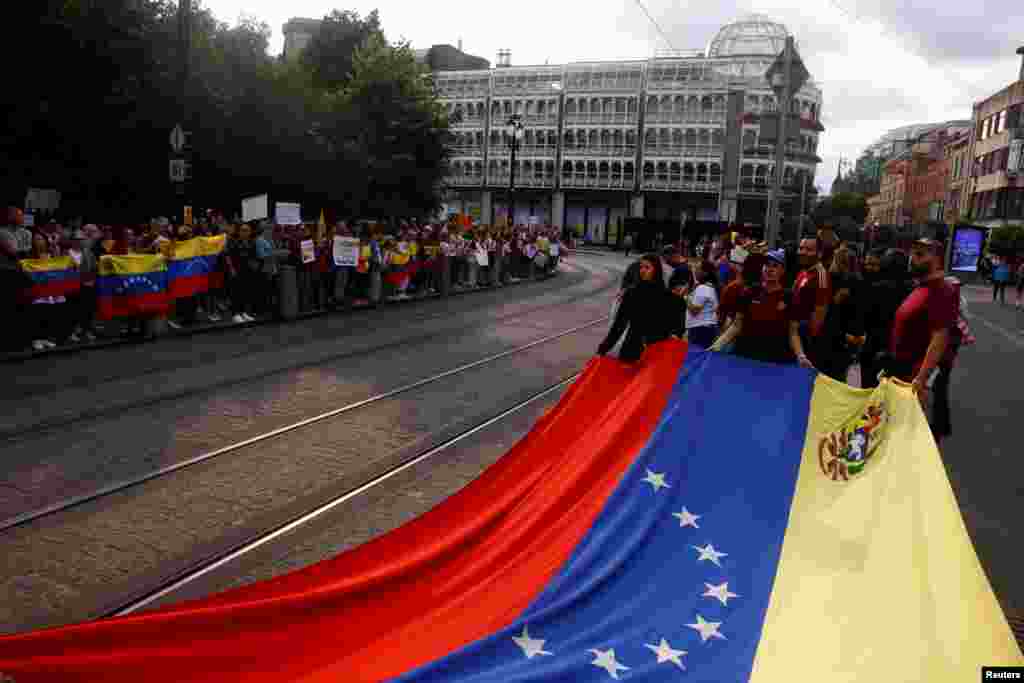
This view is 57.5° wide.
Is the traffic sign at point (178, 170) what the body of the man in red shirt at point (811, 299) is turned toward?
no

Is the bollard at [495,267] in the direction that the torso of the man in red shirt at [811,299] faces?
no

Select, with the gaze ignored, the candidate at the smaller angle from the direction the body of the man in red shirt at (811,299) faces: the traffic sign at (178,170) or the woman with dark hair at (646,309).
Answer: the woman with dark hair

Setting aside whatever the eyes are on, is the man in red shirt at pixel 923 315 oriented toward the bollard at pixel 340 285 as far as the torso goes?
no

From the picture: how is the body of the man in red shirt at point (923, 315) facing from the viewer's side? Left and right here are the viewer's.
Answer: facing the viewer and to the left of the viewer

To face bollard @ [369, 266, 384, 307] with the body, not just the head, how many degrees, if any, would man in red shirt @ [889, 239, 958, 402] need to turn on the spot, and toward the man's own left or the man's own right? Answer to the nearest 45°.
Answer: approximately 90° to the man's own right

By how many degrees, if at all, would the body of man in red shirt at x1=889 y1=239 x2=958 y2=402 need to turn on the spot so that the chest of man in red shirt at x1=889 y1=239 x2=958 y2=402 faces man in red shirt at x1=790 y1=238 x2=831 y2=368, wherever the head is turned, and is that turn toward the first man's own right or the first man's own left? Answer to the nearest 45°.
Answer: approximately 90° to the first man's own right

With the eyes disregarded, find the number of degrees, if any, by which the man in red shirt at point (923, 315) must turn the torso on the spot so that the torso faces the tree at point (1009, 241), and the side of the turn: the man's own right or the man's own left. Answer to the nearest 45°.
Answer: approximately 135° to the man's own right

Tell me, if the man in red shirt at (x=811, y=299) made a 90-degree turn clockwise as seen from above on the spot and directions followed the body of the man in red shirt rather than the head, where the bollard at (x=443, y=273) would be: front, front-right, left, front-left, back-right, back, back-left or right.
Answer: front

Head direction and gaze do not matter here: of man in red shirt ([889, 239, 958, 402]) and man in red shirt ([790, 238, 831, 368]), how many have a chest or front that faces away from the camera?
0

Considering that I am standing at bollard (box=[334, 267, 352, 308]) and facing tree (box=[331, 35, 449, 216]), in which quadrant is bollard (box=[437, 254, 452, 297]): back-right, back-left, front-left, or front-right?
front-right

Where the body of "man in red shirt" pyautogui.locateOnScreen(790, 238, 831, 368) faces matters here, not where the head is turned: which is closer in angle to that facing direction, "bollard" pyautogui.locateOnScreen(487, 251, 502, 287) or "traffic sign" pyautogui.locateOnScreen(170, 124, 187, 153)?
the traffic sign

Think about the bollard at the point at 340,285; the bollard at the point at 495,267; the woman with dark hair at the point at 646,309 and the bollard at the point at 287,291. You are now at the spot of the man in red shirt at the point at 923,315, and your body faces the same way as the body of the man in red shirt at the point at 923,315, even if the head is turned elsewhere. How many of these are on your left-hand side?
0

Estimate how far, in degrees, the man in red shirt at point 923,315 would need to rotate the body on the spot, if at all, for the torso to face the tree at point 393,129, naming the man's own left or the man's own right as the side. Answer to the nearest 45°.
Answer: approximately 90° to the man's own right

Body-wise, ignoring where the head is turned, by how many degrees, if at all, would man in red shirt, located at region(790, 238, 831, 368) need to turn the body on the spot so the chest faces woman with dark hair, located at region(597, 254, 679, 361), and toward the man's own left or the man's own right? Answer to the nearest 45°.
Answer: approximately 45° to the man's own right

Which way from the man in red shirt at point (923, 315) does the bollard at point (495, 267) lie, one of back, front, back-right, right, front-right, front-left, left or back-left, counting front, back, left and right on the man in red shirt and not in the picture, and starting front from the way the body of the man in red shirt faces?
right
